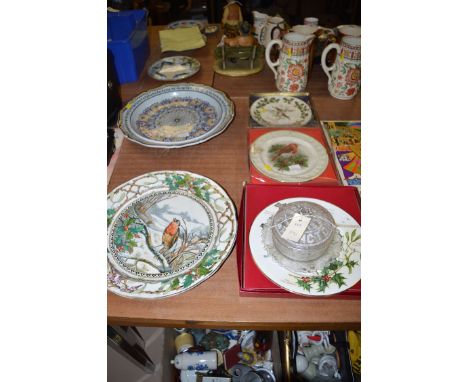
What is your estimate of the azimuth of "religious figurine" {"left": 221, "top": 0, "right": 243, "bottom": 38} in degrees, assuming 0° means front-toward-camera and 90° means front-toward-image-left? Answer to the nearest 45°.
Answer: approximately 0°

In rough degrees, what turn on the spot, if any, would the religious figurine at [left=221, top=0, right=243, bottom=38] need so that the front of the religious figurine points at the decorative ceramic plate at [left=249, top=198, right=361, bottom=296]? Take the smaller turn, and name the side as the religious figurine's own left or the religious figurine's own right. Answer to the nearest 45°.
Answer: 0° — it already faces it
